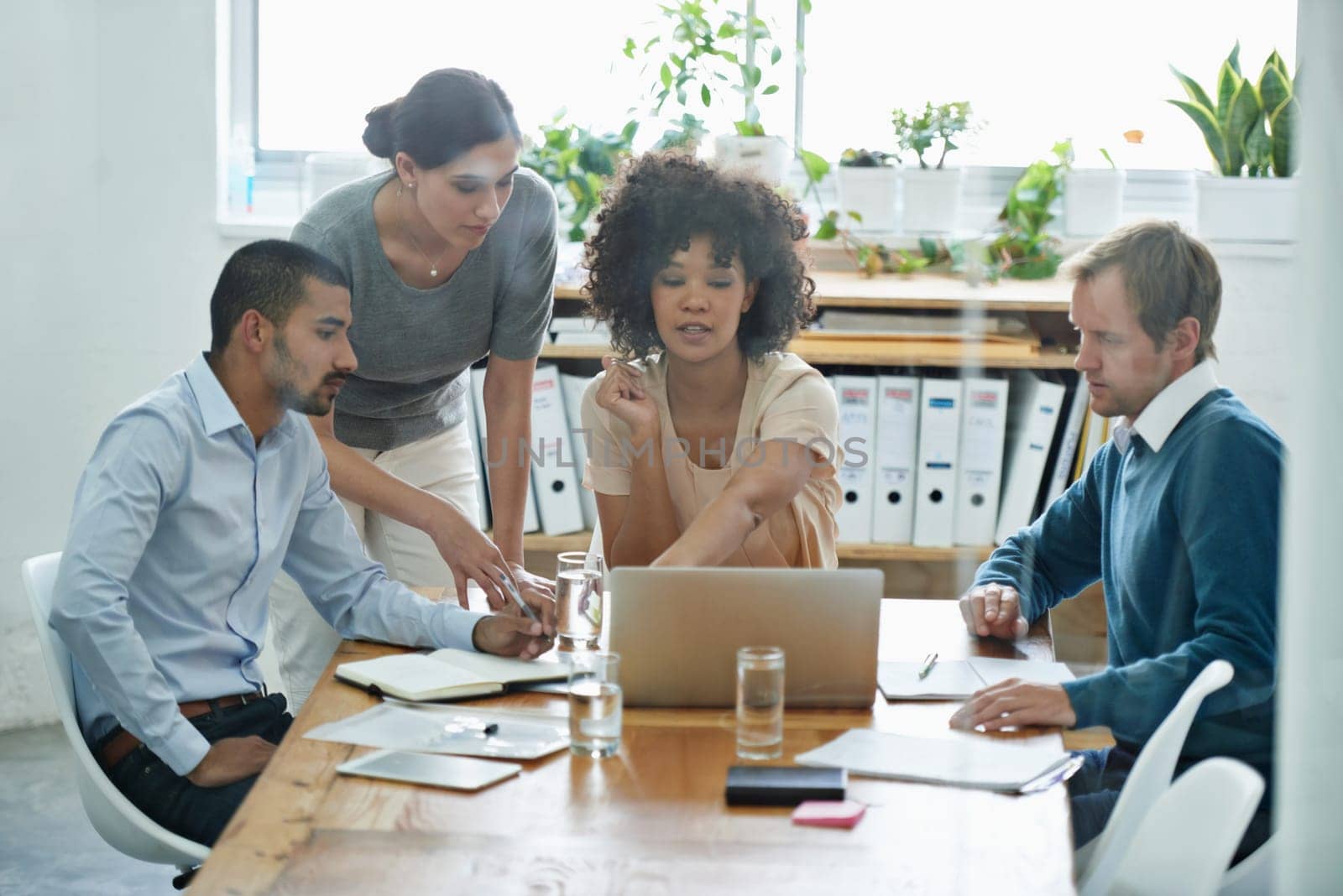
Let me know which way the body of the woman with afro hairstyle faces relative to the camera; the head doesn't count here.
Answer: toward the camera

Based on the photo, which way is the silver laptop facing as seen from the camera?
away from the camera

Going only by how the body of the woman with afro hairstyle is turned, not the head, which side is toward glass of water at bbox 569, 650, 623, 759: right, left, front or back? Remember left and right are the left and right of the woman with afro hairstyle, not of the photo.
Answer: front

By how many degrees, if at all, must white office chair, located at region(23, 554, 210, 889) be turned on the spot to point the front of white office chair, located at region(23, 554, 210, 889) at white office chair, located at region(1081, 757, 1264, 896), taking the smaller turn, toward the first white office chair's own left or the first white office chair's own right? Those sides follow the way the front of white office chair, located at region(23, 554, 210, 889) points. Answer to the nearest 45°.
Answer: approximately 45° to the first white office chair's own right

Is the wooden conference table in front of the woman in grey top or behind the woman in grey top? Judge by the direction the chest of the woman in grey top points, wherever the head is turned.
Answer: in front

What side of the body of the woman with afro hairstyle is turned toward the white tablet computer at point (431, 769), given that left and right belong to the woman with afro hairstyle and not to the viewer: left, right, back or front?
front

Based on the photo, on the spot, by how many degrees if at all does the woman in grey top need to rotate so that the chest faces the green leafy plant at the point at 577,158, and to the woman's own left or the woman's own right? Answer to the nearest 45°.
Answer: approximately 135° to the woman's own left

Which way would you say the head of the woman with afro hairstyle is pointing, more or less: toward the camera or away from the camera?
toward the camera

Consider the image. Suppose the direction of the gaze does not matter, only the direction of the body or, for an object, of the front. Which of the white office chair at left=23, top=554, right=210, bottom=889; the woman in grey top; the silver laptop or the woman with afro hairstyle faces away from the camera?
the silver laptop

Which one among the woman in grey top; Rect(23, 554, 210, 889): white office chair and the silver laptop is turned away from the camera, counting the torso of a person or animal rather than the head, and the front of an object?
the silver laptop

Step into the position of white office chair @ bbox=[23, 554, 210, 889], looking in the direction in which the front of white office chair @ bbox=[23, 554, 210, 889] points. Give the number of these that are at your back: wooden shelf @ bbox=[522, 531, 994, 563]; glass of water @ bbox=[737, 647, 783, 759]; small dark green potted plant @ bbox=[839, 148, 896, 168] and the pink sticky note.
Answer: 0

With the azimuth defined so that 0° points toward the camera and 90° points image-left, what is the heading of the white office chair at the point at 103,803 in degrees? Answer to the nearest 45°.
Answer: approximately 270°

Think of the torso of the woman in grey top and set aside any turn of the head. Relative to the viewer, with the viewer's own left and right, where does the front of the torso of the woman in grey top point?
facing the viewer and to the right of the viewer

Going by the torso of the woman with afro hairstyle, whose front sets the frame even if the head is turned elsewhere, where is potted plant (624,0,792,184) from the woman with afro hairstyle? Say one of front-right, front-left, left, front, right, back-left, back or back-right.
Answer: back

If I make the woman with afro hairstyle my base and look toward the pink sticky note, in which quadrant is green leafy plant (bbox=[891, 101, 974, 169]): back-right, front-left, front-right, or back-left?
back-left
